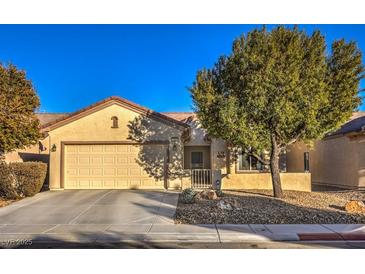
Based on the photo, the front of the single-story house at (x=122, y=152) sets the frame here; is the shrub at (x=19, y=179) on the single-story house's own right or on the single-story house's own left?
on the single-story house's own right

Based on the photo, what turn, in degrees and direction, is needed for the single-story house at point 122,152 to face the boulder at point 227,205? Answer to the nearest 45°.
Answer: approximately 45° to its left

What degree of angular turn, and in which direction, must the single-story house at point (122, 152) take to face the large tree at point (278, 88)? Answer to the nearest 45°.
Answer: approximately 45° to its left

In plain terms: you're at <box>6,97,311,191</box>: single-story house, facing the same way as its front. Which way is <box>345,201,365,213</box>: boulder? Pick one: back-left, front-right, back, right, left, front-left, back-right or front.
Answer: front-left

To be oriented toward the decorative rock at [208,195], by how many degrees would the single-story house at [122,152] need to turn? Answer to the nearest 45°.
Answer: approximately 45° to its left

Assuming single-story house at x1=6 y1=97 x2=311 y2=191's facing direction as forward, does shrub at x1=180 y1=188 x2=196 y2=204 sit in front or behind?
in front

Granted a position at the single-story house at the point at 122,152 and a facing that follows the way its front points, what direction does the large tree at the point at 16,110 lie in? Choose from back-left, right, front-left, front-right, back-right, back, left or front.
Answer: front-right

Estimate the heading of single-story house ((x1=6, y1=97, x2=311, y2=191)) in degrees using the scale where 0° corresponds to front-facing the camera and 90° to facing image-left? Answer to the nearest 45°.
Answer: approximately 0°

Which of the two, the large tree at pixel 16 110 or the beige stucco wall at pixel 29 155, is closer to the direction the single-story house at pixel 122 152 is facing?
the large tree

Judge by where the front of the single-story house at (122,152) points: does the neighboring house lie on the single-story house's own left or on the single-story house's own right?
on the single-story house's own left

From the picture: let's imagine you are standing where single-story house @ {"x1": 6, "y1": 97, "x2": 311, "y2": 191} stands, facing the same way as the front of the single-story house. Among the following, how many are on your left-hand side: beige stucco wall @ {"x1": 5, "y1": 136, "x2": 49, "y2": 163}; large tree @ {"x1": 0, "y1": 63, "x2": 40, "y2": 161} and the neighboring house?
1
